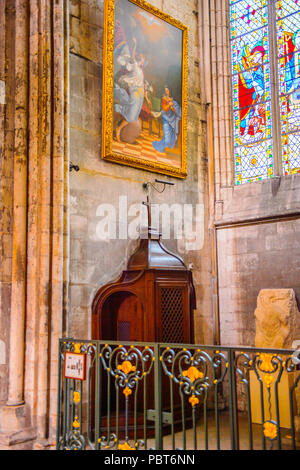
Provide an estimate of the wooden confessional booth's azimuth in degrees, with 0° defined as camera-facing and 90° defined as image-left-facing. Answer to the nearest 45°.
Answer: approximately 315°

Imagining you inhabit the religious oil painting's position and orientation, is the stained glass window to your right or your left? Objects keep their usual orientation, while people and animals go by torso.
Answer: on your left

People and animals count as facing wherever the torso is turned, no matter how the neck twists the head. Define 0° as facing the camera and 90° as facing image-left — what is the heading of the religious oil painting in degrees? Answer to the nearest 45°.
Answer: approximately 315°
